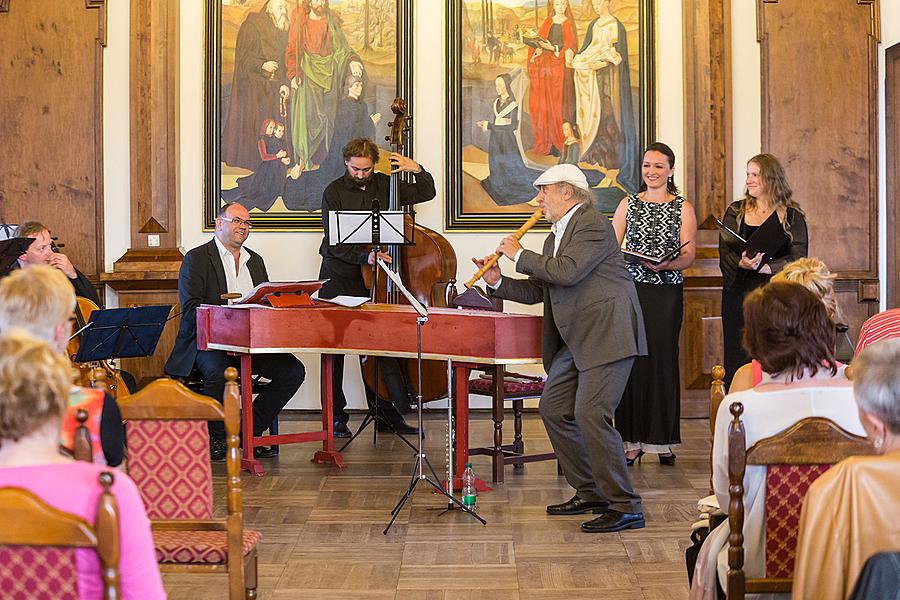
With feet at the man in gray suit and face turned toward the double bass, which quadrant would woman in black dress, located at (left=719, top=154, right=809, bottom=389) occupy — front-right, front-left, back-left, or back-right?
front-right

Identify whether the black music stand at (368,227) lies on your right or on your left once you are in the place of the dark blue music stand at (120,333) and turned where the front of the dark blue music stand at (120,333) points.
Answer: on your right

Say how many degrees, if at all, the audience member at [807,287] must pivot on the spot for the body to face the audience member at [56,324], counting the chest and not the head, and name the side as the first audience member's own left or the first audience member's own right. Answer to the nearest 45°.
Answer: approximately 90° to the first audience member's own left

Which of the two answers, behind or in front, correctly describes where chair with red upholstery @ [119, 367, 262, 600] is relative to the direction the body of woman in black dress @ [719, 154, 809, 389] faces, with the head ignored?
in front

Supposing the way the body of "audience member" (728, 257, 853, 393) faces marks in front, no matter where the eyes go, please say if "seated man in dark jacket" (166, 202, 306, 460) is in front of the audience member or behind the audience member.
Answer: in front

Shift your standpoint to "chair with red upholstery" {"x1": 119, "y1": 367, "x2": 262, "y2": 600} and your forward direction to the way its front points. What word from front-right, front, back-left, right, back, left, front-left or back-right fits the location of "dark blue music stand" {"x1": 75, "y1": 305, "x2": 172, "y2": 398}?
front-left

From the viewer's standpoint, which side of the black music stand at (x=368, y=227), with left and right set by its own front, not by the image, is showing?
back

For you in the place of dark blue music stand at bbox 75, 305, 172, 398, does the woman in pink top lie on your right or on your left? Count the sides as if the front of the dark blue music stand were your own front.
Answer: on your left

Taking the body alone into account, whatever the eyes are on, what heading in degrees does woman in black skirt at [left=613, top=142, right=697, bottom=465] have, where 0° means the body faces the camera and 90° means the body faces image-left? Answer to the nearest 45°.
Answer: approximately 0°

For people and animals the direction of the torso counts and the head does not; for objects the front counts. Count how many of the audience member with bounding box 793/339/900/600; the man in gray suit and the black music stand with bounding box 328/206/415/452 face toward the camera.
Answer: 0

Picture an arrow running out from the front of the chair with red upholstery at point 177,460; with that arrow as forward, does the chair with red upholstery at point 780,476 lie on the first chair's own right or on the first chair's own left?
on the first chair's own right

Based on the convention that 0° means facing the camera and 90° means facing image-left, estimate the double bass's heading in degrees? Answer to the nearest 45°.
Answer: approximately 45°

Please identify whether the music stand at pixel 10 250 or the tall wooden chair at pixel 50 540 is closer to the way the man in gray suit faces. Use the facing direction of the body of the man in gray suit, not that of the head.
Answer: the music stand

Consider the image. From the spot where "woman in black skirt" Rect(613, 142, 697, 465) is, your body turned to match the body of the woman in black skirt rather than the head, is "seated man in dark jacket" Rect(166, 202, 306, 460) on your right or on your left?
on your right

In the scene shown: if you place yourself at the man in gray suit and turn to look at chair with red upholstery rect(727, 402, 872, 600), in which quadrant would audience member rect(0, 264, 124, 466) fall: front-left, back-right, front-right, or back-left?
front-right

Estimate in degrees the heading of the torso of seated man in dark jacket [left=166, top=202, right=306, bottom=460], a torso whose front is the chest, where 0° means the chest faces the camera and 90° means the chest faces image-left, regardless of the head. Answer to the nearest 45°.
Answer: approximately 315°

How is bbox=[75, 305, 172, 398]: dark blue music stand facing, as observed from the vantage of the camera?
facing away from the viewer and to the left of the viewer

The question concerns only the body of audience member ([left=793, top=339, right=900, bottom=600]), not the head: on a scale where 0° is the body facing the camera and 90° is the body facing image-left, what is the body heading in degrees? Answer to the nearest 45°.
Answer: approximately 135°

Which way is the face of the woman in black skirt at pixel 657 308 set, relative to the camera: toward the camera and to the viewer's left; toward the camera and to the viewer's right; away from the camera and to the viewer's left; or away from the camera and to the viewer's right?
toward the camera and to the viewer's left

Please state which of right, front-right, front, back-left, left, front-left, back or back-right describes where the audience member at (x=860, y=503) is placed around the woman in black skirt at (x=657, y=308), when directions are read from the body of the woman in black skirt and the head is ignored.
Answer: front
